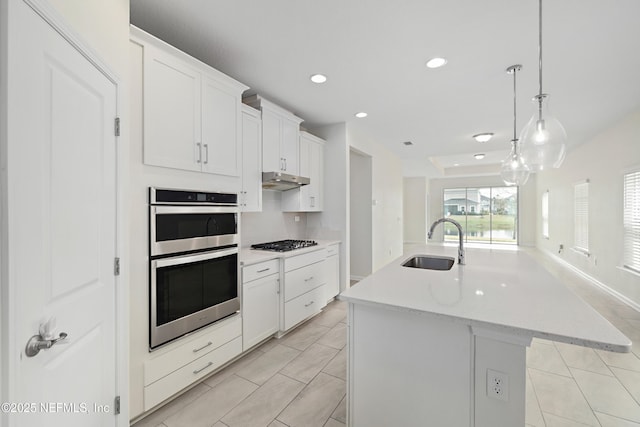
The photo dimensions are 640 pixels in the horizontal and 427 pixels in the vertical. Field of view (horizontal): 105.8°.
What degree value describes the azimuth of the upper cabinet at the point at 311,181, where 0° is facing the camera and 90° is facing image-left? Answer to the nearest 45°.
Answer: approximately 315°

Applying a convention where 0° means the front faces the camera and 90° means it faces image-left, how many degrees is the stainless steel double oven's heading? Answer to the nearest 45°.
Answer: approximately 315°

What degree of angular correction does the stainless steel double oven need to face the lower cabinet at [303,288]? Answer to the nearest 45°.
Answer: approximately 90° to its left

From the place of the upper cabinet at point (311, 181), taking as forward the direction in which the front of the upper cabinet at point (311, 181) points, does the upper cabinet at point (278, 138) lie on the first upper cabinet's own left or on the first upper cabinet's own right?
on the first upper cabinet's own right

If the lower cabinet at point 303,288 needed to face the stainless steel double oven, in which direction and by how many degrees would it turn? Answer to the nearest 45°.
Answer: approximately 90° to its right

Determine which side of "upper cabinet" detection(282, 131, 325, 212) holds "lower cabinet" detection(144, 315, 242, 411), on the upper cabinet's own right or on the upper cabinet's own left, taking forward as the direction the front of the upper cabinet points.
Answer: on the upper cabinet's own right

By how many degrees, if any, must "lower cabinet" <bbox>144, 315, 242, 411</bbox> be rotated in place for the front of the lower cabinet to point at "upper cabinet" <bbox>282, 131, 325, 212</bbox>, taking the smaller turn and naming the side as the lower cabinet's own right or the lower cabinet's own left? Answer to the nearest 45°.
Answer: approximately 90° to the lower cabinet's own left
